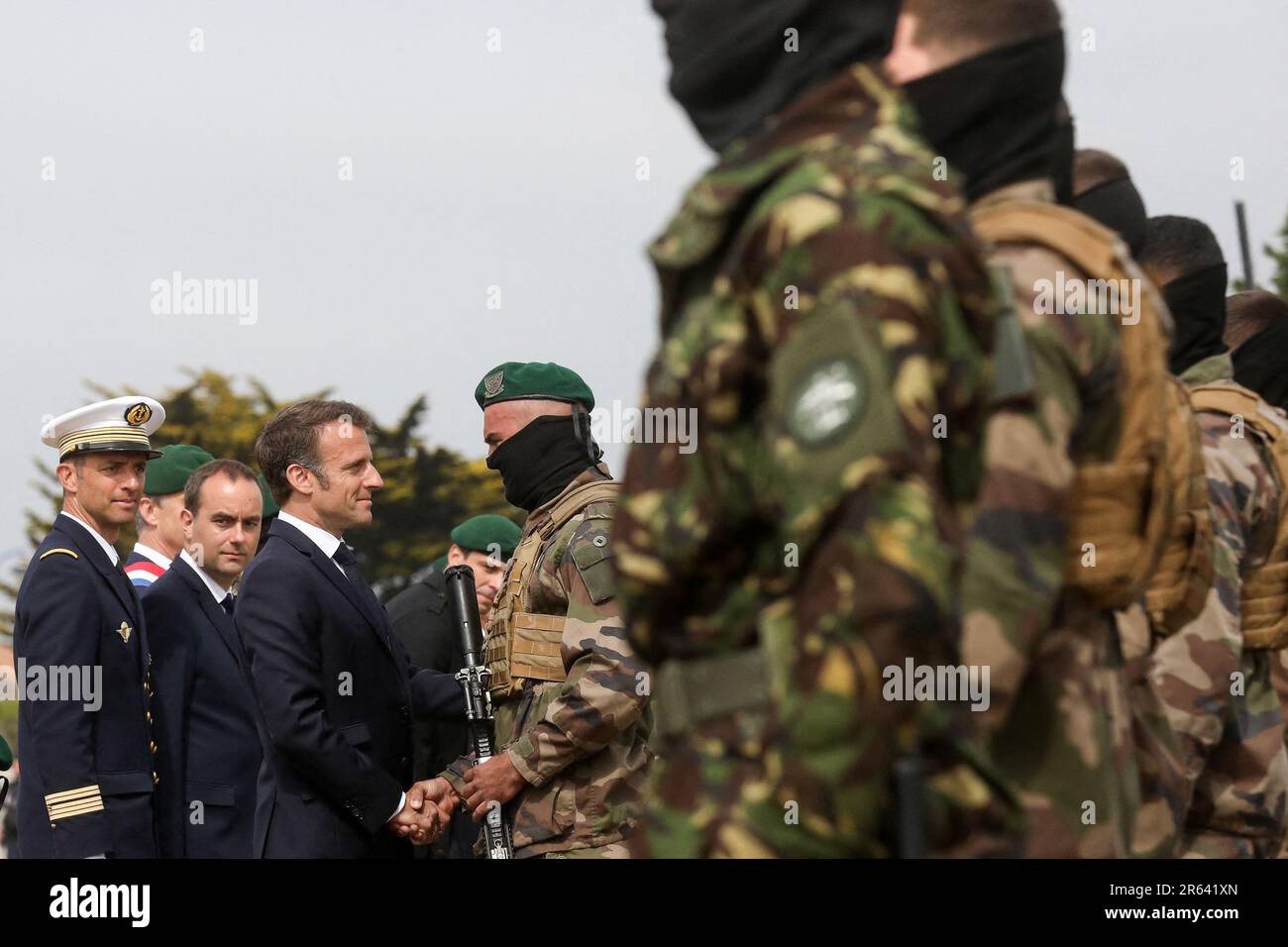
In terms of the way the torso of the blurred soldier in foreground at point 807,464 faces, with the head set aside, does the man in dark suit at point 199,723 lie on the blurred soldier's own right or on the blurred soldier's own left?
on the blurred soldier's own right

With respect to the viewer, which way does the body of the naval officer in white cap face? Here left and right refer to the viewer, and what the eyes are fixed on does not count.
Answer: facing the viewer and to the right of the viewer

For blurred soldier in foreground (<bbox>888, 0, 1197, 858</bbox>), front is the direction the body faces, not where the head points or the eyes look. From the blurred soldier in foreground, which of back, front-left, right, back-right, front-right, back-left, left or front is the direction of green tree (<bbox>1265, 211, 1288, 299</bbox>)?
right

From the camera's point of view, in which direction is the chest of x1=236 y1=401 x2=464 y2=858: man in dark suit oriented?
to the viewer's right

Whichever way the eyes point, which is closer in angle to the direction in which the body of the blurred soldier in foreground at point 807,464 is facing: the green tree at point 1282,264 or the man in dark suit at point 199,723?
the man in dark suit

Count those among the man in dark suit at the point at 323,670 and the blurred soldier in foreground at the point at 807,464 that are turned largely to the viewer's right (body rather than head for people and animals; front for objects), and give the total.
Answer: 1

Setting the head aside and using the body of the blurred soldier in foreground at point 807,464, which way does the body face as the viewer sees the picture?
to the viewer's left

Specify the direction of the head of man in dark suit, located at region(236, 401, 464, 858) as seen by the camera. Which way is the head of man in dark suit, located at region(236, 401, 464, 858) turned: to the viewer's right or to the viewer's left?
to the viewer's right

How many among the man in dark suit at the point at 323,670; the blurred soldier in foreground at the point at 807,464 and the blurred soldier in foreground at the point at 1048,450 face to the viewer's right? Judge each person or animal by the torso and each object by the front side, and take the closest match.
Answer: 1

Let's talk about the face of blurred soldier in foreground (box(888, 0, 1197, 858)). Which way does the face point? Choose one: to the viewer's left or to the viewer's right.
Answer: to the viewer's left

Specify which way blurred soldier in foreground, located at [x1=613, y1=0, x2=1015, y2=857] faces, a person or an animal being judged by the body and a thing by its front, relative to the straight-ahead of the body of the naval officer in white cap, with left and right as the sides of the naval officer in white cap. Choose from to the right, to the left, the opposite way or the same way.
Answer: the opposite way

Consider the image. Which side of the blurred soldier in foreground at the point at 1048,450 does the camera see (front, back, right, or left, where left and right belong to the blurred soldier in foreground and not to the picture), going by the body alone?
left

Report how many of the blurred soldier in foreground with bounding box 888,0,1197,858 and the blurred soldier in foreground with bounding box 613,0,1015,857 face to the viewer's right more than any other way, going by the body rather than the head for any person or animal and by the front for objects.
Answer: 0

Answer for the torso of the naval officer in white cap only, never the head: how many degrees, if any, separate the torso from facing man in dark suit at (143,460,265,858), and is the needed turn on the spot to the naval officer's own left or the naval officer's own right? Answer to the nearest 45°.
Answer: approximately 90° to the naval officer's own left

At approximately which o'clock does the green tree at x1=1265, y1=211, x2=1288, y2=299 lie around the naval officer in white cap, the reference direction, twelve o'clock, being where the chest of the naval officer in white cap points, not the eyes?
The green tree is roughly at 9 o'clock from the naval officer in white cap.
